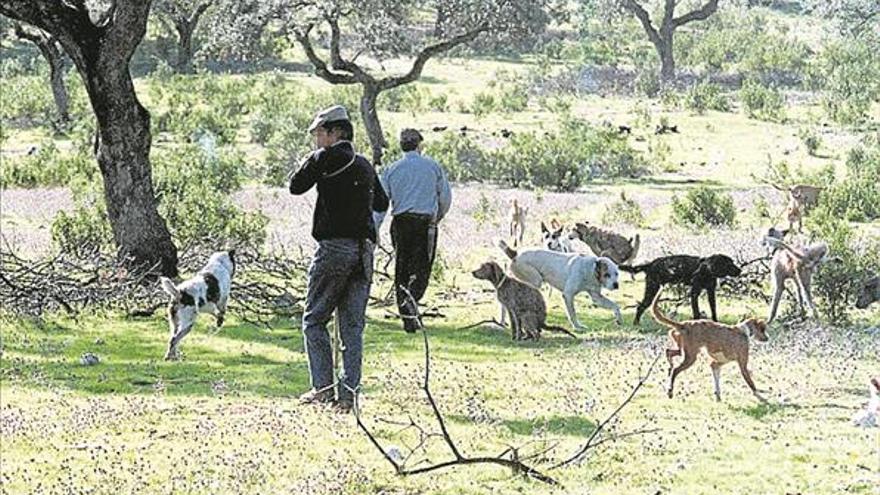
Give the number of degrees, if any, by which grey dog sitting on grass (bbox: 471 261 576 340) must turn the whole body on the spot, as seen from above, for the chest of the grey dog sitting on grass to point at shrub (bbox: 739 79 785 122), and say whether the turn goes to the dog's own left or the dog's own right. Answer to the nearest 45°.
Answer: approximately 90° to the dog's own right

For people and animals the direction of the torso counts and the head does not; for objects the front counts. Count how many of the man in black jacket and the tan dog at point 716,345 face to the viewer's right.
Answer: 1

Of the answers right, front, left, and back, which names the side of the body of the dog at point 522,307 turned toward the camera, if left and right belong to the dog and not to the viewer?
left

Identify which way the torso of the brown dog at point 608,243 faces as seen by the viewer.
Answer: to the viewer's left

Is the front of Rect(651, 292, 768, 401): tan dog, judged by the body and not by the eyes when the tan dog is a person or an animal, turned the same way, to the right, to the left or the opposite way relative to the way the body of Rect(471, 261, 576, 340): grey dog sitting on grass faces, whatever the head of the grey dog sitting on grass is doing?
the opposite way

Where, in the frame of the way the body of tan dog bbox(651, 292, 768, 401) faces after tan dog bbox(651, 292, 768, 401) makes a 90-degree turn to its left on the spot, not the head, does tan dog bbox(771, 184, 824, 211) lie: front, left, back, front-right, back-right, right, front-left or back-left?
front

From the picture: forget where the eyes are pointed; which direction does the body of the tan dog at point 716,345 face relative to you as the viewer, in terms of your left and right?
facing to the right of the viewer

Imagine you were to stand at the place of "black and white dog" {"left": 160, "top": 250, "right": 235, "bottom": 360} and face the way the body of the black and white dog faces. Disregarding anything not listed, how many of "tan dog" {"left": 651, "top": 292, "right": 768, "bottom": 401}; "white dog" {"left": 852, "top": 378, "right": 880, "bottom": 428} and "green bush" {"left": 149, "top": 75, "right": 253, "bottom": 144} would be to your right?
2
